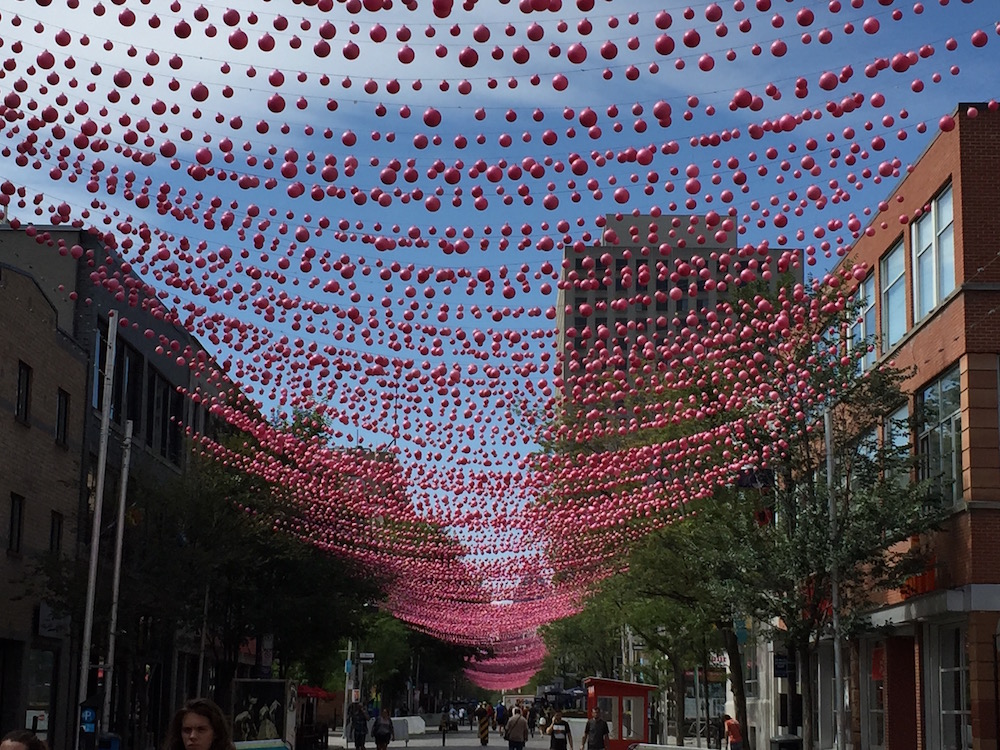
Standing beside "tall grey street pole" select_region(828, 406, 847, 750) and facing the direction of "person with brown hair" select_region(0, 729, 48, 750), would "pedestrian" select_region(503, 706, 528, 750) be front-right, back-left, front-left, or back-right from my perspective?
back-right

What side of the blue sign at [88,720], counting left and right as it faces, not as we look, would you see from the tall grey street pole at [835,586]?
left

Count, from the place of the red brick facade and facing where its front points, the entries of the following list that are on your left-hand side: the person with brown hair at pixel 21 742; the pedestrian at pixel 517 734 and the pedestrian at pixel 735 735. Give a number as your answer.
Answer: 1

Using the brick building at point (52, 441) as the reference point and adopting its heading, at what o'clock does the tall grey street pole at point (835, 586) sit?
The tall grey street pole is roughly at 1 o'clock from the brick building.

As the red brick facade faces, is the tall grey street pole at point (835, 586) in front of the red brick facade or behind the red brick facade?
in front

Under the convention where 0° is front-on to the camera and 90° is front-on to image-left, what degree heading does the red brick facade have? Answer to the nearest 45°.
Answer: approximately 90°

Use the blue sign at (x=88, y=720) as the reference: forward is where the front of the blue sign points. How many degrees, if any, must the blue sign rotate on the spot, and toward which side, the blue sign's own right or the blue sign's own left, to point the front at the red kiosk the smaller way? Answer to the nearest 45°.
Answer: approximately 135° to the blue sign's own left

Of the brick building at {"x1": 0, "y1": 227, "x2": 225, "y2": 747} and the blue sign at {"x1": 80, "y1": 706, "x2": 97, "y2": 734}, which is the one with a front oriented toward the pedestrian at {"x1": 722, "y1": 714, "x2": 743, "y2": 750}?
the brick building

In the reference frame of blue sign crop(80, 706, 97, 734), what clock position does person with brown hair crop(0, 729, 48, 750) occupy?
The person with brown hair is roughly at 12 o'clock from the blue sign.

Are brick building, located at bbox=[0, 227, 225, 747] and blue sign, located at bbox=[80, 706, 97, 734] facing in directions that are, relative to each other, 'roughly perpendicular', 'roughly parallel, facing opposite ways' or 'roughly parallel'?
roughly perpendicular

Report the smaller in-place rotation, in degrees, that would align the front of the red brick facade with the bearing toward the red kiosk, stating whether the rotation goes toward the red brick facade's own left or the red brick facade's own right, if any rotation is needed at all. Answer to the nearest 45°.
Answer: approximately 45° to the red brick facade's own right

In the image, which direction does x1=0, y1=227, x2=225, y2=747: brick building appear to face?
to the viewer's right

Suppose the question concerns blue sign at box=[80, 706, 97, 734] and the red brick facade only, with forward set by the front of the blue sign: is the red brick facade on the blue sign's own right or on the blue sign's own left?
on the blue sign's own left
